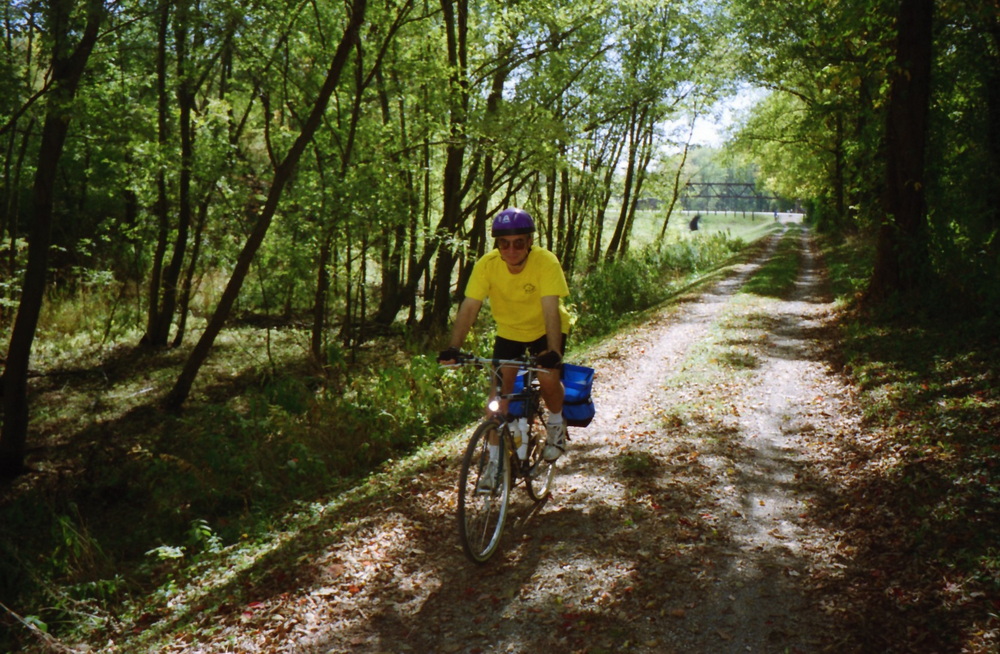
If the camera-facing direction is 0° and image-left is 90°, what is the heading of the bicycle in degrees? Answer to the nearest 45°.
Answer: approximately 45°
